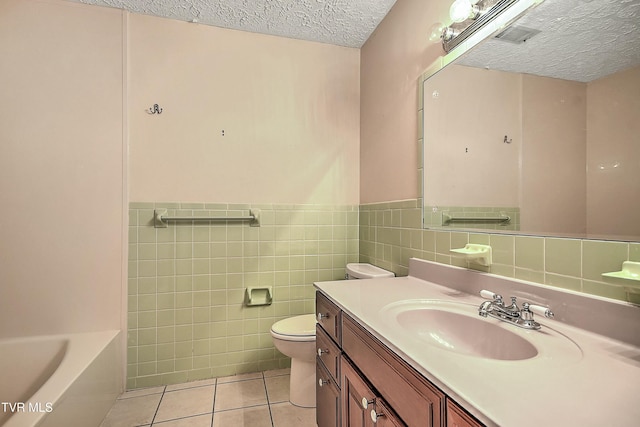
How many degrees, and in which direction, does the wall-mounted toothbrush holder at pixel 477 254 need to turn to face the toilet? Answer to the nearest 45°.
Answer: approximately 45° to its right

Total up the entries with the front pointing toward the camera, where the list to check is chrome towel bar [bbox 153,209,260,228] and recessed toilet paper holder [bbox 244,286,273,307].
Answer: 2

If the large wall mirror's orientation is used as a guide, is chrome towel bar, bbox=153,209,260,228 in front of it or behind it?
in front

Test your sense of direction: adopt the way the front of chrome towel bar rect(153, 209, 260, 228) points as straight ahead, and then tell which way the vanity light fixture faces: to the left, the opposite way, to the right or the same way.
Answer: to the right

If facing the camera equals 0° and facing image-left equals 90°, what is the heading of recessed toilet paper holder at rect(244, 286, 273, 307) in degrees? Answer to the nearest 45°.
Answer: approximately 0°

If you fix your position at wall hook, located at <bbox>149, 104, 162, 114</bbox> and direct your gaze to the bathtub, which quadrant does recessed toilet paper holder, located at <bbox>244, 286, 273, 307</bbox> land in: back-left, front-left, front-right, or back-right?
back-left

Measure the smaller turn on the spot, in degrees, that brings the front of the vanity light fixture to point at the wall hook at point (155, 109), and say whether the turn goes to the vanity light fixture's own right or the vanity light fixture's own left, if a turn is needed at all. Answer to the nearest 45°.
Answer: approximately 45° to the vanity light fixture's own right
